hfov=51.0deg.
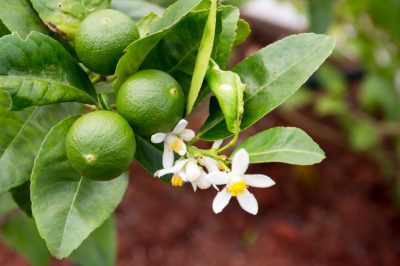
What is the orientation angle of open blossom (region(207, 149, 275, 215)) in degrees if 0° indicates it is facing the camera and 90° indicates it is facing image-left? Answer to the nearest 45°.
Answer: approximately 0°

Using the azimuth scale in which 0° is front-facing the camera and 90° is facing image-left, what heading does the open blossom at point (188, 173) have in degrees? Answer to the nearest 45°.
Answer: approximately 45°

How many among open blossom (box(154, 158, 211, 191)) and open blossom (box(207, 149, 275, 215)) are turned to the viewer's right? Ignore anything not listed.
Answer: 0
